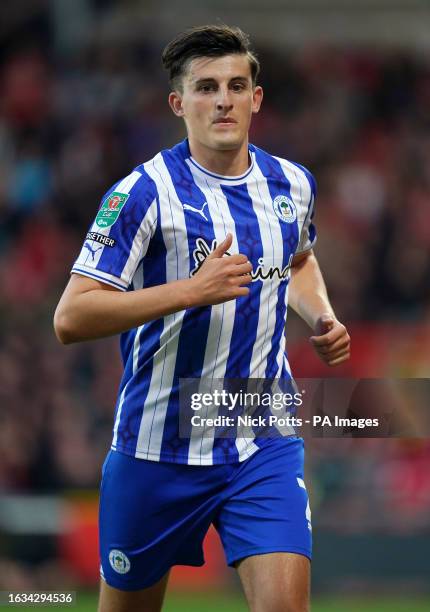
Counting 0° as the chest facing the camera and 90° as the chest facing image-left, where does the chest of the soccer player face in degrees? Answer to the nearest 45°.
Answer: approximately 315°
